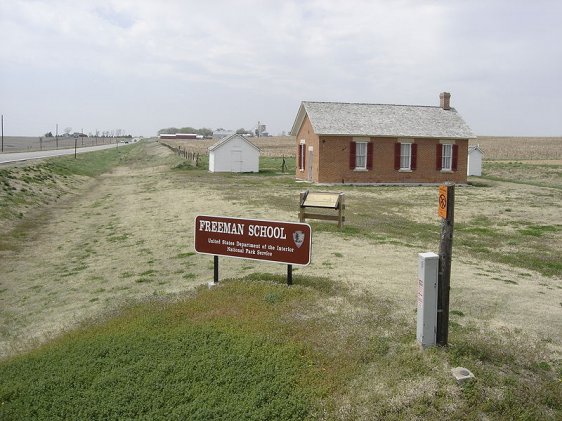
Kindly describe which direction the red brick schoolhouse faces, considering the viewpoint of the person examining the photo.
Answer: facing to the left of the viewer

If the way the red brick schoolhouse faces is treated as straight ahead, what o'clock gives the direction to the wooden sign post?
The wooden sign post is roughly at 9 o'clock from the red brick schoolhouse.

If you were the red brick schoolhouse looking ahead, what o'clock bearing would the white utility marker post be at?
The white utility marker post is roughly at 9 o'clock from the red brick schoolhouse.

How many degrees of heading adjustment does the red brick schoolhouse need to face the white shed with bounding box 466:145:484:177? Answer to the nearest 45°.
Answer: approximately 135° to its right

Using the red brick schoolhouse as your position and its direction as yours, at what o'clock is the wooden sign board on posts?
The wooden sign board on posts is roughly at 9 o'clock from the red brick schoolhouse.

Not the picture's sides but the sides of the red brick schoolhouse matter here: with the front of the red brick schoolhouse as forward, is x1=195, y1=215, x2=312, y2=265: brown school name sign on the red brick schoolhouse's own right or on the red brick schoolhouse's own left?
on the red brick schoolhouse's own left
